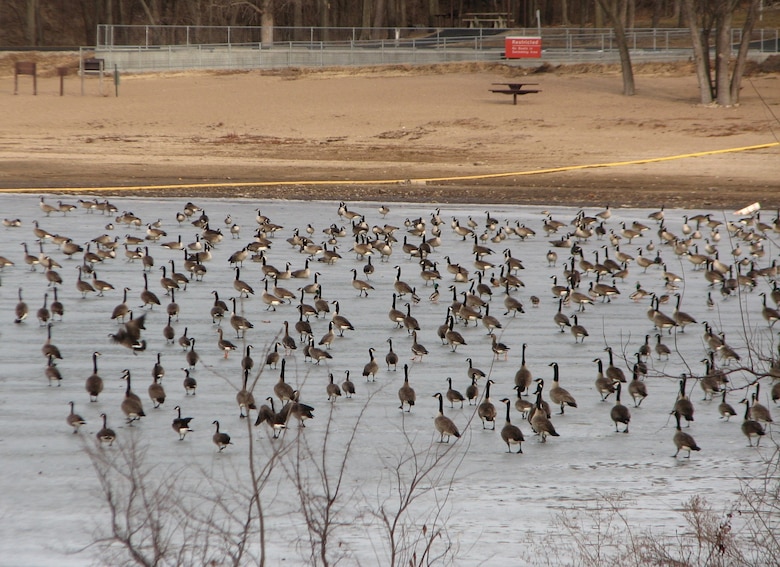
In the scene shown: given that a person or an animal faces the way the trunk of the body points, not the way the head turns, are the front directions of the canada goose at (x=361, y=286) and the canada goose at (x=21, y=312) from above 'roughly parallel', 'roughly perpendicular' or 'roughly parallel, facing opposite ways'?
roughly perpendicular

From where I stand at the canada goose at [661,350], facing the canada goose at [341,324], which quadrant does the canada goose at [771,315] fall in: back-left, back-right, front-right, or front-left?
back-right

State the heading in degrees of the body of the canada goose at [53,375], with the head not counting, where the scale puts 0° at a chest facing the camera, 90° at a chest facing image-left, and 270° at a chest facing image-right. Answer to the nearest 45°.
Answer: approximately 45°

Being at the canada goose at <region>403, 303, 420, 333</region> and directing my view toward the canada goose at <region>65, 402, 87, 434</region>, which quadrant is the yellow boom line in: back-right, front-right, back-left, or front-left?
back-right

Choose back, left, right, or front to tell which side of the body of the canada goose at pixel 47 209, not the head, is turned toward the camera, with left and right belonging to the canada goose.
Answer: left

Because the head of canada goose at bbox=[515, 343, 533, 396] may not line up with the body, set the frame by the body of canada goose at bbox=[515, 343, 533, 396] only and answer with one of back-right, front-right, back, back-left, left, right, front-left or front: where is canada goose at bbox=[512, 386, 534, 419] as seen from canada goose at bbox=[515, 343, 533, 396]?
back
